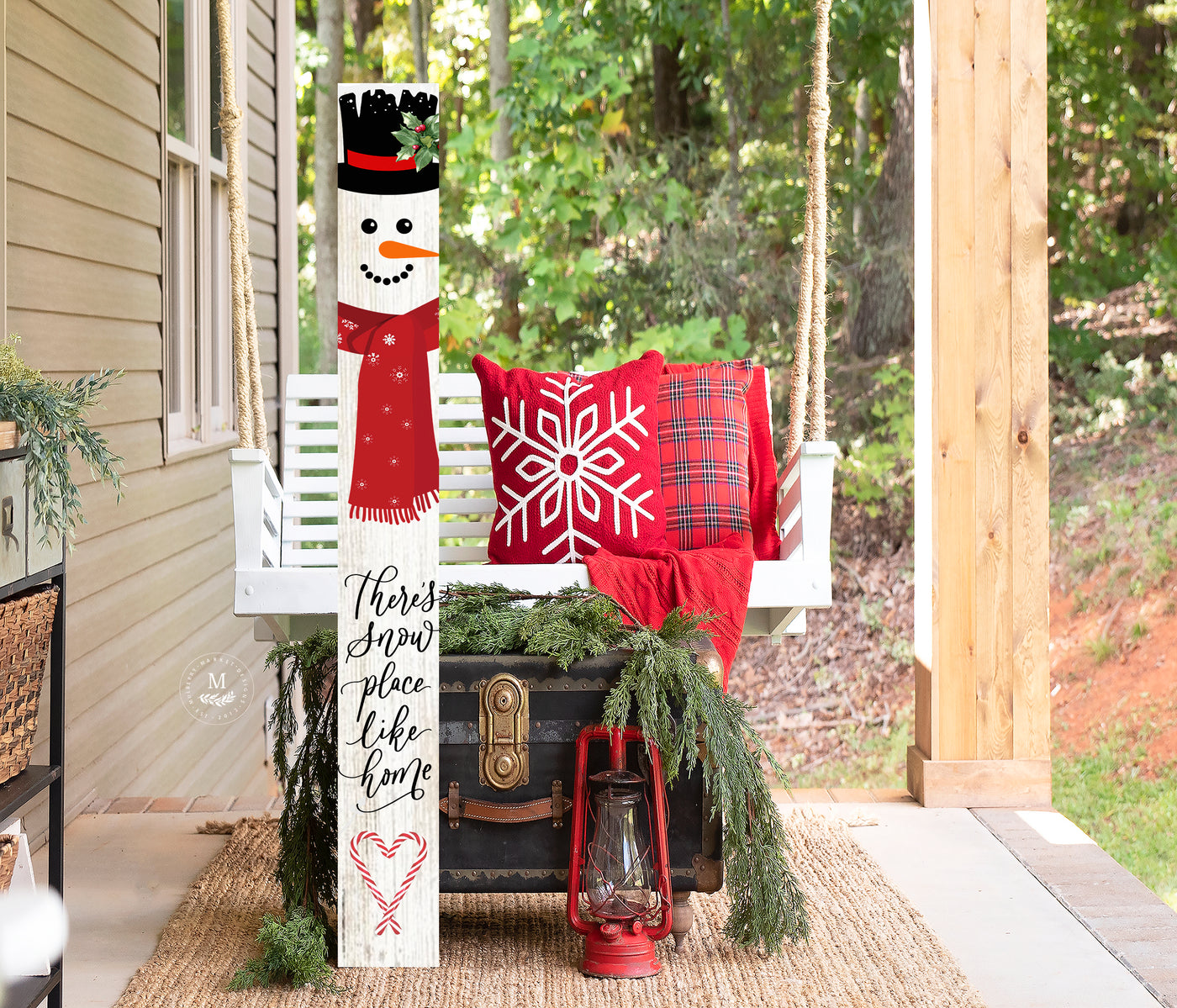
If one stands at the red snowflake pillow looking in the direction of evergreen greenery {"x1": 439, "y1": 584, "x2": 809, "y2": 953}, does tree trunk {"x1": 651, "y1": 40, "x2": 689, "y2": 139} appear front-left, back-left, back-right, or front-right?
back-left

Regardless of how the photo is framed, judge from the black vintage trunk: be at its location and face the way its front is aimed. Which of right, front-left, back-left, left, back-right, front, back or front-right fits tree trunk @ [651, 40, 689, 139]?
back

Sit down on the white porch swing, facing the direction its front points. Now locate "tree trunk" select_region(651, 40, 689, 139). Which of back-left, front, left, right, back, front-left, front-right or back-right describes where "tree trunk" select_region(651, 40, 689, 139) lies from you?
back

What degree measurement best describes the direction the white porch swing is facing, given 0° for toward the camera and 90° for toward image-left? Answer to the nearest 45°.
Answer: approximately 0°

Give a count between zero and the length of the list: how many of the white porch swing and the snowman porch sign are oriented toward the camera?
2
